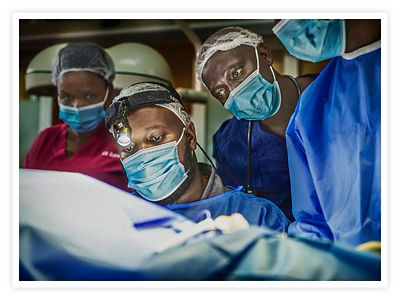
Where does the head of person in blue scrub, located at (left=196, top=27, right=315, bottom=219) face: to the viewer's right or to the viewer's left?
to the viewer's left

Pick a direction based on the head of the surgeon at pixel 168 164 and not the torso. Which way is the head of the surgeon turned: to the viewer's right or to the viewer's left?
to the viewer's left

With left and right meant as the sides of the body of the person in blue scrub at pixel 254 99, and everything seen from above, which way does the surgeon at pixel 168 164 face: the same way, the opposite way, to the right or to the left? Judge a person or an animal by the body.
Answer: the same way

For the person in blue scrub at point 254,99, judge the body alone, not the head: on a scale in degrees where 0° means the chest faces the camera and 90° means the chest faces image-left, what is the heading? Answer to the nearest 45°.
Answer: approximately 45°

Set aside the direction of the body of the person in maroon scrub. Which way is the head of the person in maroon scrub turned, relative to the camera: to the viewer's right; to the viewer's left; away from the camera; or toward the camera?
toward the camera

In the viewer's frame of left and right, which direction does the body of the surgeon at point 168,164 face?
facing the viewer and to the left of the viewer

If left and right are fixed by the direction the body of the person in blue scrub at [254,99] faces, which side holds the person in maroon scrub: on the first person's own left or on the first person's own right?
on the first person's own right
